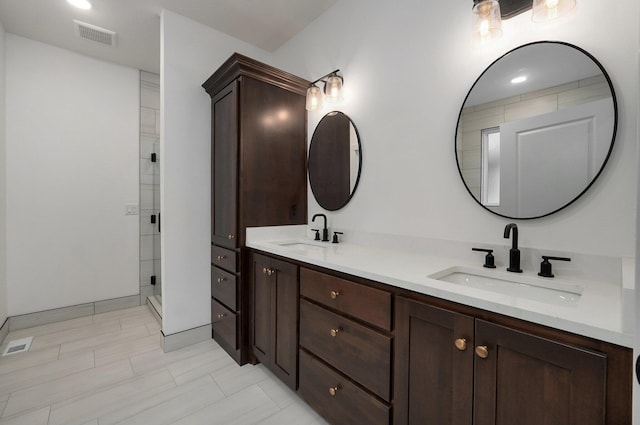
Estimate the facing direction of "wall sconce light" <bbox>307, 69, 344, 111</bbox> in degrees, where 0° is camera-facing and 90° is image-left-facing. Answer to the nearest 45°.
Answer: approximately 45°

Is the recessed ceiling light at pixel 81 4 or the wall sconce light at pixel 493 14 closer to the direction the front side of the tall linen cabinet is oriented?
the recessed ceiling light

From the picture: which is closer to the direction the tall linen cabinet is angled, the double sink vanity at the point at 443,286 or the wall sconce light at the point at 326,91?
the double sink vanity

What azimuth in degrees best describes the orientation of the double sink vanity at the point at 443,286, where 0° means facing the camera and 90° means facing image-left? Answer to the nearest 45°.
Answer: approximately 45°

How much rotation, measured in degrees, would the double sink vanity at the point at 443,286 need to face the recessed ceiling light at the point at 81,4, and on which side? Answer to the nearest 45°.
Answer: approximately 45° to its right

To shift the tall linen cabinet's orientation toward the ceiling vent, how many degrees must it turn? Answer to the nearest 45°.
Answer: approximately 90° to its right

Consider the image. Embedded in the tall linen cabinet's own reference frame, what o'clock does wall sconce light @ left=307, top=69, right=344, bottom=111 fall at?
The wall sconce light is roughly at 8 o'clock from the tall linen cabinet.

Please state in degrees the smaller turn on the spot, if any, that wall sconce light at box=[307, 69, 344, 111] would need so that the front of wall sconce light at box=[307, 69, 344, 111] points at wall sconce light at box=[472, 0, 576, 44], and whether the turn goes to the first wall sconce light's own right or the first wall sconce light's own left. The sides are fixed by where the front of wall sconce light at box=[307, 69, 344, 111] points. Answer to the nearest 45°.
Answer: approximately 90° to the first wall sconce light's own left
